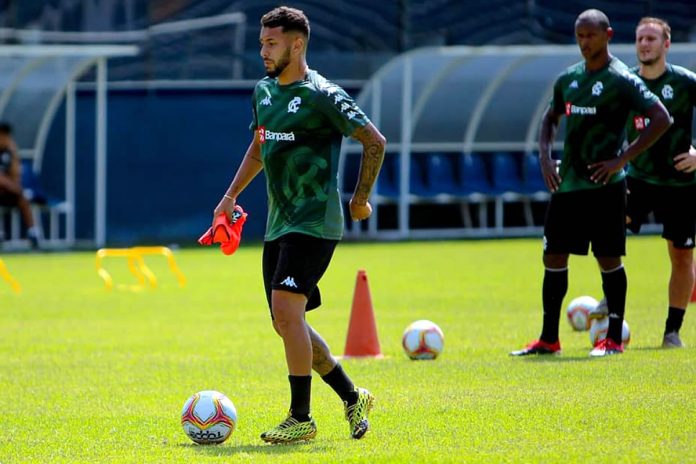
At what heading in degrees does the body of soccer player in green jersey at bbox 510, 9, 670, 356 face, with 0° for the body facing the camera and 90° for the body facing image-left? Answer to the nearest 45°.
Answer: approximately 45°

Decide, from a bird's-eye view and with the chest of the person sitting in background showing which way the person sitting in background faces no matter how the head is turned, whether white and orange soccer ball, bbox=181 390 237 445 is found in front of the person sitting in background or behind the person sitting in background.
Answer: in front

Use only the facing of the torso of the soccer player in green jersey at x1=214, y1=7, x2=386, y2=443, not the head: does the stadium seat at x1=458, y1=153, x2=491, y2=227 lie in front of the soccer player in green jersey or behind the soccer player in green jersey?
behind

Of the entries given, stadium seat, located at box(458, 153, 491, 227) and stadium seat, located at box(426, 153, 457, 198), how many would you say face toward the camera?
2

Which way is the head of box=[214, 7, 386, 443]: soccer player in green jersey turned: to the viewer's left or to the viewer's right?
to the viewer's left

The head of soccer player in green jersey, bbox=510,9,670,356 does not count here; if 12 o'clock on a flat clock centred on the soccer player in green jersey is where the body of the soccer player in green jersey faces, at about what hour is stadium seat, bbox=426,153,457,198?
The stadium seat is roughly at 4 o'clock from the soccer player in green jersey.

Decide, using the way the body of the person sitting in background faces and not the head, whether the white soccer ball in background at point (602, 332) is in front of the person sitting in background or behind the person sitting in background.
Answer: in front

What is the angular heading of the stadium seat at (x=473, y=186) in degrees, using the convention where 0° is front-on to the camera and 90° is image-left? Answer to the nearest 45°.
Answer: approximately 0°

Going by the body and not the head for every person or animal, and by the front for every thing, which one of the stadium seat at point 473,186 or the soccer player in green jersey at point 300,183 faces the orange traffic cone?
the stadium seat

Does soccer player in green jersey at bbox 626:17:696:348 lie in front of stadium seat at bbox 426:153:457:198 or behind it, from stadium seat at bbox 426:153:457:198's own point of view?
in front

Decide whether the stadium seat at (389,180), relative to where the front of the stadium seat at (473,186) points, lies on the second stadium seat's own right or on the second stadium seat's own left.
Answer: on the second stadium seat's own right

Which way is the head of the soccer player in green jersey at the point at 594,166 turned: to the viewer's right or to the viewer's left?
to the viewer's left
